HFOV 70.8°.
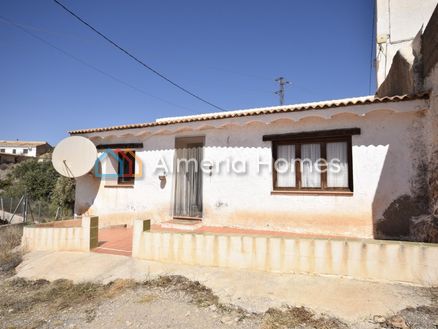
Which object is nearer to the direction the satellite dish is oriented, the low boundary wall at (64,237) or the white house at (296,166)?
the low boundary wall

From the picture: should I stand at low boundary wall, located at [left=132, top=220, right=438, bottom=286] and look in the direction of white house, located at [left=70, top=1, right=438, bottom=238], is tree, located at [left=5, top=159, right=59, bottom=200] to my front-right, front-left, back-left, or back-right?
front-left

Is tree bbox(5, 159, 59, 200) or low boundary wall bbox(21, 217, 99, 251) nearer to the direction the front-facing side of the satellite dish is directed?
the low boundary wall

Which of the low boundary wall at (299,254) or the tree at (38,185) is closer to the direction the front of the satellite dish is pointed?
the low boundary wall

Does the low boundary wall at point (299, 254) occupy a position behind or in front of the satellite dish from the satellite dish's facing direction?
in front

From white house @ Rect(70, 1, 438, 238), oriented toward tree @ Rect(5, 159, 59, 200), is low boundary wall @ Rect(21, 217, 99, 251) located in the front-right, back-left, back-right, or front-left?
front-left

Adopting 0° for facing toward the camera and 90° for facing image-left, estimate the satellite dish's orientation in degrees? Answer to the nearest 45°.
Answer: approximately 0°

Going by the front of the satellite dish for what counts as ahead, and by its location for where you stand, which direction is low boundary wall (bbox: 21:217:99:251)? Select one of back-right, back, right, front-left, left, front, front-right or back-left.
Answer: front
